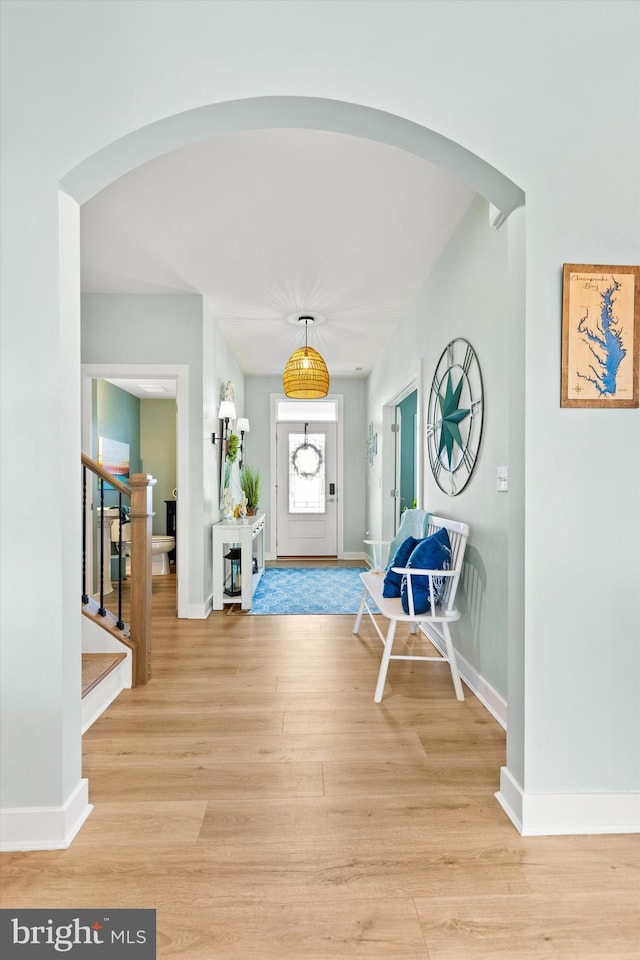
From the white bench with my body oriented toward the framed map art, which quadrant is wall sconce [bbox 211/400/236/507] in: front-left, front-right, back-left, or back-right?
back-right

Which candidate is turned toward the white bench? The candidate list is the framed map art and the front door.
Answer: the front door

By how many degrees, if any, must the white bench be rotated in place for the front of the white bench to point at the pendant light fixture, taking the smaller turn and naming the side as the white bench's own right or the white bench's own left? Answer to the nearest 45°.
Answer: approximately 45° to the white bench's own right

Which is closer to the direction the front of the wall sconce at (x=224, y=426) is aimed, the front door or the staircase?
the front door

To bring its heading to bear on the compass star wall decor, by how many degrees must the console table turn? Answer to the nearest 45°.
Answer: approximately 45° to its right

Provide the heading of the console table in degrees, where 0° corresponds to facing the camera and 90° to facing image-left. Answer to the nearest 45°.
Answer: approximately 270°

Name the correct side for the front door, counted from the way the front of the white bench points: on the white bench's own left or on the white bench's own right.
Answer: on the white bench's own right

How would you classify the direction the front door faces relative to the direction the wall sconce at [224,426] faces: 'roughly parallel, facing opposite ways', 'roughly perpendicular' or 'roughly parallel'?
roughly perpendicular

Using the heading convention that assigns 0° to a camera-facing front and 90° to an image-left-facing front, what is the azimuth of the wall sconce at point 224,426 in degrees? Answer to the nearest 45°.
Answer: approximately 270°

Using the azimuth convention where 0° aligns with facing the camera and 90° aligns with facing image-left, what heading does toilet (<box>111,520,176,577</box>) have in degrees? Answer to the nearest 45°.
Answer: approximately 270°
